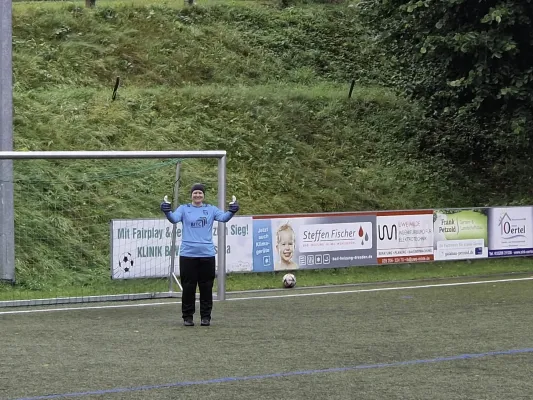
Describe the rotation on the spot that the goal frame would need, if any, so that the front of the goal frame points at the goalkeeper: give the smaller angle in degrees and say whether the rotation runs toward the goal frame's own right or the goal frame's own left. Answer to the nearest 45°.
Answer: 0° — it already faces them

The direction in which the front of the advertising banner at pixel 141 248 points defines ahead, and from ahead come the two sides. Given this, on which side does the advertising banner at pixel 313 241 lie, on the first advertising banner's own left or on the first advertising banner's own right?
on the first advertising banner's own left

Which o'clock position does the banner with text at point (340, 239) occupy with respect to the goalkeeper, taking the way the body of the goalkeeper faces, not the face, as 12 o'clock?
The banner with text is roughly at 7 o'clock from the goalkeeper.

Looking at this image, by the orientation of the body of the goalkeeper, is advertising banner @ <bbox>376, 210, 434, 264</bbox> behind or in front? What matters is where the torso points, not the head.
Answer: behind

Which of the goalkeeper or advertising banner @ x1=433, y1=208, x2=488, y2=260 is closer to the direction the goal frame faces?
the goalkeeper

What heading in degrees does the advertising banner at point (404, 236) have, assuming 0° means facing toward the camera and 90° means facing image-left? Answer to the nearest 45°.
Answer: approximately 0°

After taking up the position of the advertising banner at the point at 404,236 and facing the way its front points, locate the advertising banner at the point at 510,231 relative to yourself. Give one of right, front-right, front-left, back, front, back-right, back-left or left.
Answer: back-left

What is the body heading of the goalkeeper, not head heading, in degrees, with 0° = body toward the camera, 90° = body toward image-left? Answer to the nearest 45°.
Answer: approximately 0°
